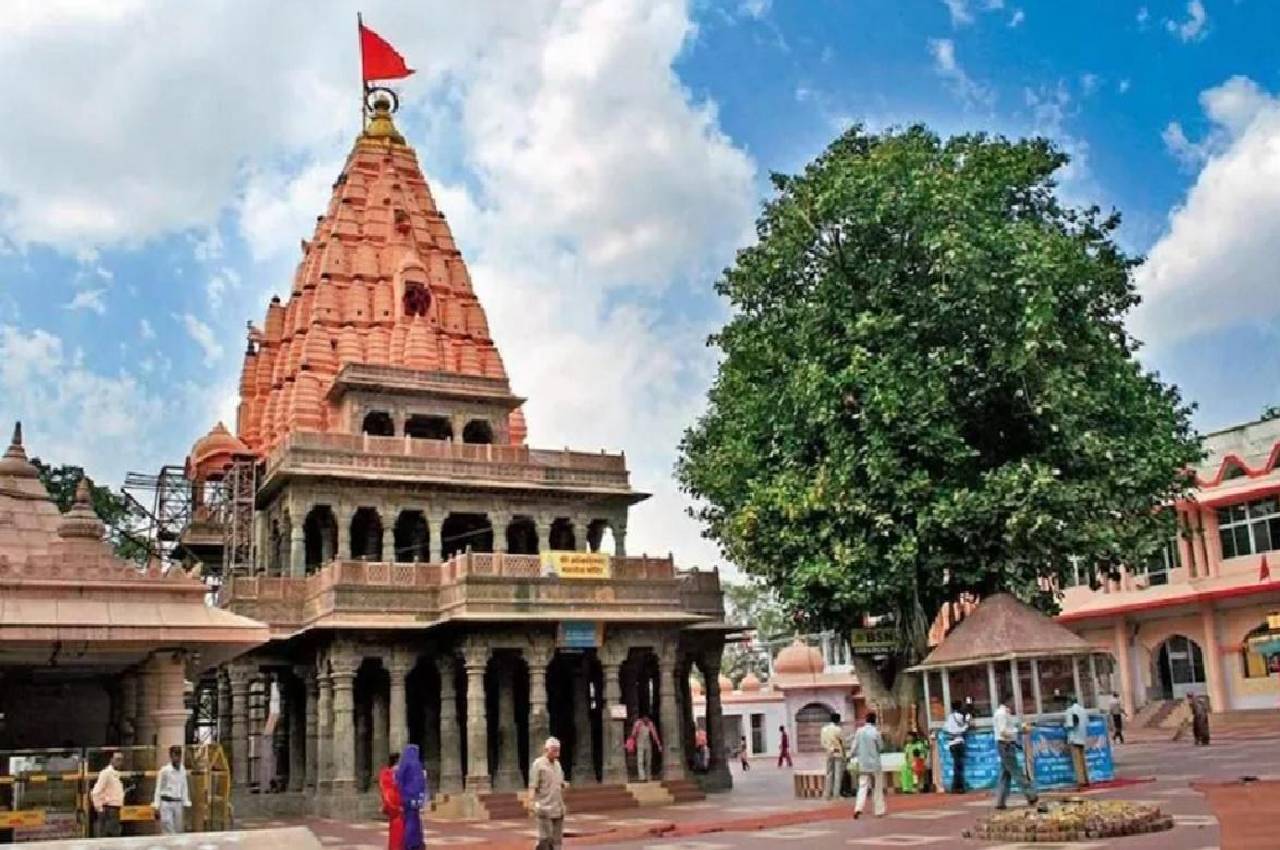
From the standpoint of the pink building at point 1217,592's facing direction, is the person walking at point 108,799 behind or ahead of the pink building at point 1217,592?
ahead

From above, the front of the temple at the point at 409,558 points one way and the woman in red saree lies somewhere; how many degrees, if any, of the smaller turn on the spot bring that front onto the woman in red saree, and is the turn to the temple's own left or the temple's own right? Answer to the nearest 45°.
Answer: approximately 45° to the temple's own right

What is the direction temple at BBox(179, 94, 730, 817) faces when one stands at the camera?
facing the viewer and to the right of the viewer

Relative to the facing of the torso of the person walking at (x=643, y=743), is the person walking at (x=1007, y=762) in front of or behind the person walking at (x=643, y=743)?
in front

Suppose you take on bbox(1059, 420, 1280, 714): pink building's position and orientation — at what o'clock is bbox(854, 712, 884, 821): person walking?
The person walking is roughly at 11 o'clock from the pink building.
